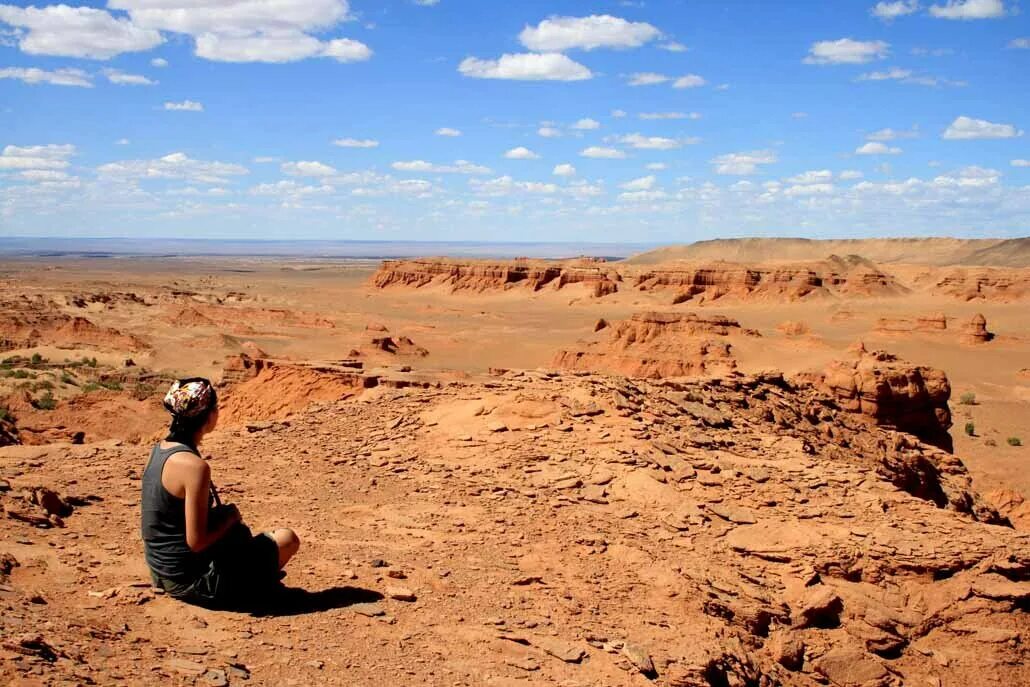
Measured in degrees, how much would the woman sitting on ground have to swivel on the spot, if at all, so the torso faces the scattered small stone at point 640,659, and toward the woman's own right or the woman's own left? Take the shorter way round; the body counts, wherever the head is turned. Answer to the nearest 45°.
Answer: approximately 45° to the woman's own right

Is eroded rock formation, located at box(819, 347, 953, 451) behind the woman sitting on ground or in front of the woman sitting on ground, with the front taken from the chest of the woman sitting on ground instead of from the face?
in front

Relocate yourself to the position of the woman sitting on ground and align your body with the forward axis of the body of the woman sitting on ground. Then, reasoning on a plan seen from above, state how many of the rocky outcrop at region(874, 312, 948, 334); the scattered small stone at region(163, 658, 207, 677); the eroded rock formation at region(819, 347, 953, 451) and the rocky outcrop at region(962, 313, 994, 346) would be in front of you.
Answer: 3

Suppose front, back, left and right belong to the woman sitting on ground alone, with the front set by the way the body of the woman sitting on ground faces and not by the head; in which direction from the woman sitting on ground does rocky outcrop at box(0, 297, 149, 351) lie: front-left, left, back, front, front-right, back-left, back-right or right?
front-left

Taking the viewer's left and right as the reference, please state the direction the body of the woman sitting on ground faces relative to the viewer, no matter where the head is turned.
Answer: facing away from the viewer and to the right of the viewer

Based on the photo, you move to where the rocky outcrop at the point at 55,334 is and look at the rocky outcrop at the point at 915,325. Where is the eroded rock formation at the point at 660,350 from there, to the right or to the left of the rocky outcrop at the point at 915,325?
right

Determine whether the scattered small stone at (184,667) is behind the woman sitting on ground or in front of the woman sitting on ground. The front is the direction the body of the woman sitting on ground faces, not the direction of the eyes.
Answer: behind

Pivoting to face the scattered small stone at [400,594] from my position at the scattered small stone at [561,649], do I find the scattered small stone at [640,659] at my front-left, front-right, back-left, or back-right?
back-right

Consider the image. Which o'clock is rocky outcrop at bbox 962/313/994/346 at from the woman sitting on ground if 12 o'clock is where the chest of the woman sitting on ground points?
The rocky outcrop is roughly at 12 o'clock from the woman sitting on ground.

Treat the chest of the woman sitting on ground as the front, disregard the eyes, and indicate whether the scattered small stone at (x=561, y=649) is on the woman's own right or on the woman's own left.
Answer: on the woman's own right

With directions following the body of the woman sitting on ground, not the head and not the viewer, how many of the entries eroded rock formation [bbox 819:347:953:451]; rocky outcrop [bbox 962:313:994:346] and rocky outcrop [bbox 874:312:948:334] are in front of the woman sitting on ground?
3

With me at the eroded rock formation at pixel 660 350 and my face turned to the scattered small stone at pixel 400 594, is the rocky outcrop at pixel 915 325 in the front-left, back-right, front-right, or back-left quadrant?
back-left

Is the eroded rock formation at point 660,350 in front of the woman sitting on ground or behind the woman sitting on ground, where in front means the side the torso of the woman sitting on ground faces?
in front
